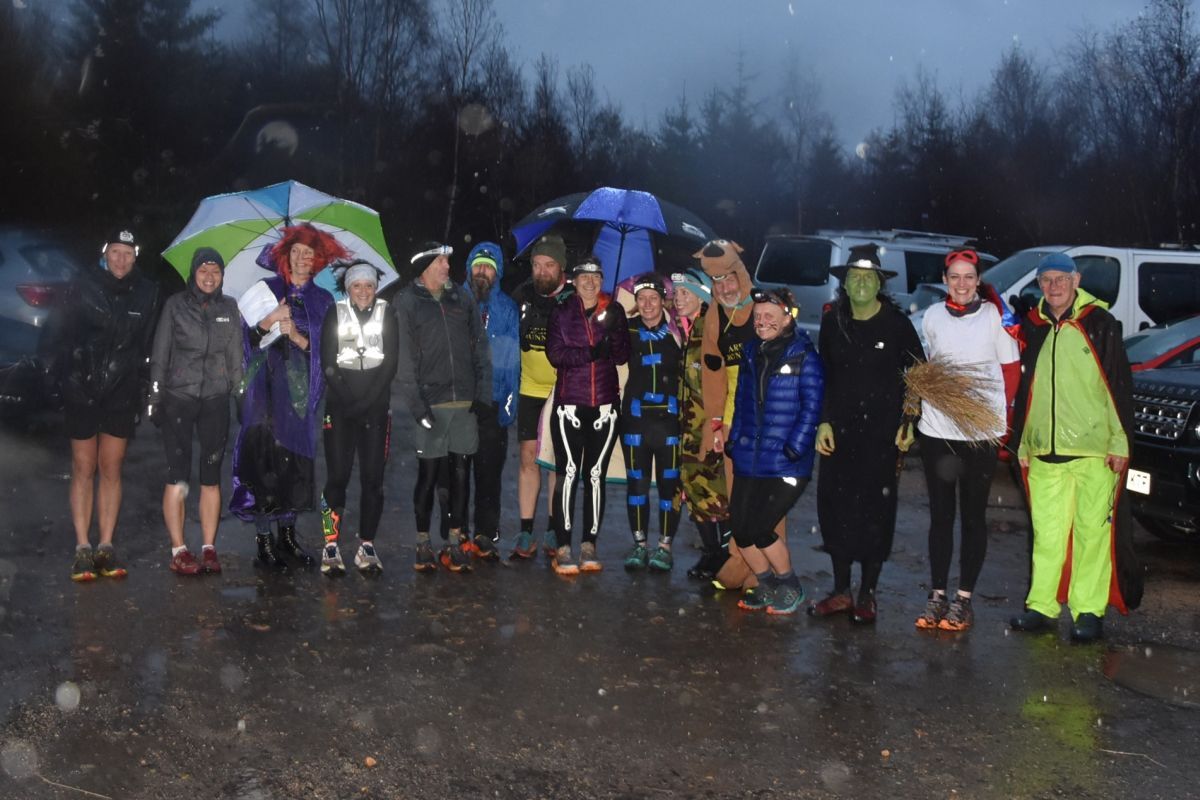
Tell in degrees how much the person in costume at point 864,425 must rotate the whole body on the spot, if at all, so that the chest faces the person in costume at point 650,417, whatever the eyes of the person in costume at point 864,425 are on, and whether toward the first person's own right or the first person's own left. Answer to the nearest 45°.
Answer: approximately 135° to the first person's own right

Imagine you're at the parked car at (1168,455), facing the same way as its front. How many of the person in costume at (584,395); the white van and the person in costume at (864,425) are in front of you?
2

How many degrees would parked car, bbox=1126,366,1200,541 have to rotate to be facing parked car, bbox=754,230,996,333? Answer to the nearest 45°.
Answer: approximately 90° to its right

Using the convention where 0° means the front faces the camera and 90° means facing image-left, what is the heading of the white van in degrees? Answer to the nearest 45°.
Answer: approximately 45°

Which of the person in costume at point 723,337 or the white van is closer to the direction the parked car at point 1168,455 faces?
the person in costume

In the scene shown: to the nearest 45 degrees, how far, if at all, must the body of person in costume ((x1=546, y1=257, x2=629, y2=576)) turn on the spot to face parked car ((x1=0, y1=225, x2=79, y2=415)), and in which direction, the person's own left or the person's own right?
approximately 135° to the person's own right

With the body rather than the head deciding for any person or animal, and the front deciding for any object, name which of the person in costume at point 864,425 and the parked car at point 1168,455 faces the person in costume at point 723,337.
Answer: the parked car
